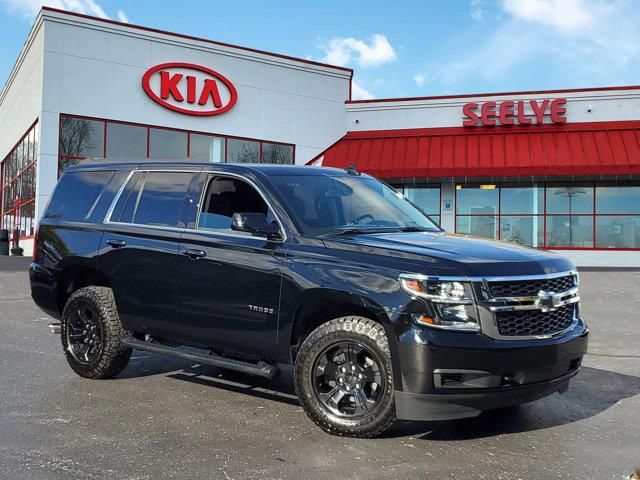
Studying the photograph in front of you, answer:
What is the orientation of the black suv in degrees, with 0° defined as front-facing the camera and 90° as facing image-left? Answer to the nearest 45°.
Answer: approximately 315°

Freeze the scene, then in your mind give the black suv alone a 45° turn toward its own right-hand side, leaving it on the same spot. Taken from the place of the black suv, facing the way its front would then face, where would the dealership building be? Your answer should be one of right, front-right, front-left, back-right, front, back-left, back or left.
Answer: back
